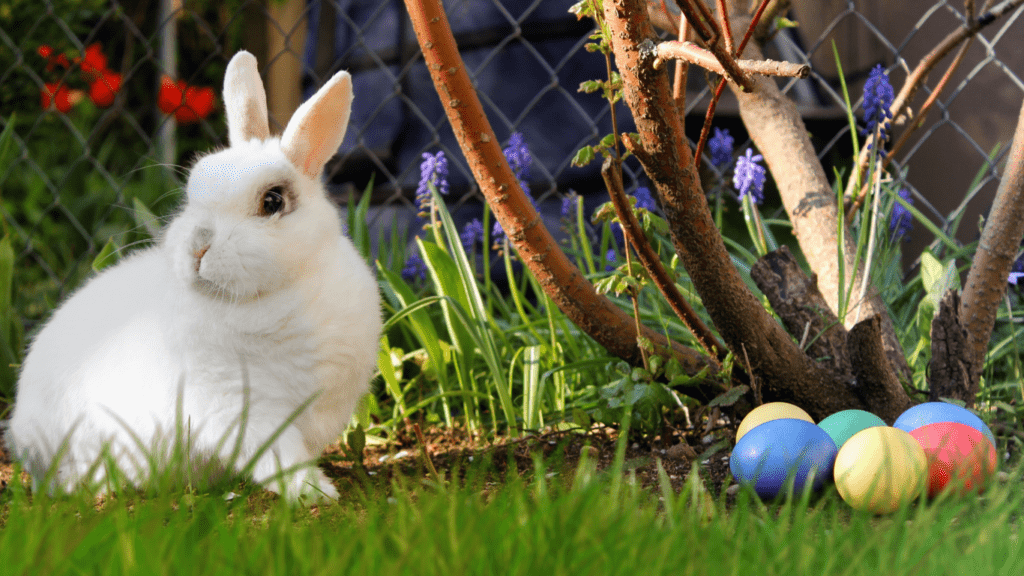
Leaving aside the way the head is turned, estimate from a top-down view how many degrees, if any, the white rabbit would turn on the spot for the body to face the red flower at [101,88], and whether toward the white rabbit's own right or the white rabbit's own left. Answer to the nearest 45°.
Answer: approximately 135° to the white rabbit's own left

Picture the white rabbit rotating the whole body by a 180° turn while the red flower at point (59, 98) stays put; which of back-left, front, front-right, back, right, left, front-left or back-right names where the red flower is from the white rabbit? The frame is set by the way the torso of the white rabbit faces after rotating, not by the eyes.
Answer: front-right

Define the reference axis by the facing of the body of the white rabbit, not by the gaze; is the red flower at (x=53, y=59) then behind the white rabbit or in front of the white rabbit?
behind

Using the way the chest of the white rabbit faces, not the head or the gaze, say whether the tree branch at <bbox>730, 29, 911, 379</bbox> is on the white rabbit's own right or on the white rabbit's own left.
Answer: on the white rabbit's own left

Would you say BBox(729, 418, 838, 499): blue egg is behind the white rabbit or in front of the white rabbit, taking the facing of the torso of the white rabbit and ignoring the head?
in front

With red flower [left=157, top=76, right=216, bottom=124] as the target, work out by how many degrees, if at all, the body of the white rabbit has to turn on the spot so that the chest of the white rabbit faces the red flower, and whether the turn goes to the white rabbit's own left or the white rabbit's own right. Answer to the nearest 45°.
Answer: approximately 135° to the white rabbit's own left

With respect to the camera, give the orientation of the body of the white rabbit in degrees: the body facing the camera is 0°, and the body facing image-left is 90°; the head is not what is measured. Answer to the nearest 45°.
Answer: approximately 315°

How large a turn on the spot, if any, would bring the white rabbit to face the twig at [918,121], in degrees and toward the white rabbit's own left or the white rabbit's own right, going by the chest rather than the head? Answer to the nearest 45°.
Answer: approximately 45° to the white rabbit's own left

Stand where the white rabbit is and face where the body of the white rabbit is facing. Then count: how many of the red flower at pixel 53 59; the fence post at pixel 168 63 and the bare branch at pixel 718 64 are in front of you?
1

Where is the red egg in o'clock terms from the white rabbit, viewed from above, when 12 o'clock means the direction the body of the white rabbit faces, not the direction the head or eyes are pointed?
The red egg is roughly at 11 o'clock from the white rabbit.

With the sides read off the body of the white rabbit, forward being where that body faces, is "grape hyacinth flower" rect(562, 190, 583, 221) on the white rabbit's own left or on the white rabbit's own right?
on the white rabbit's own left
